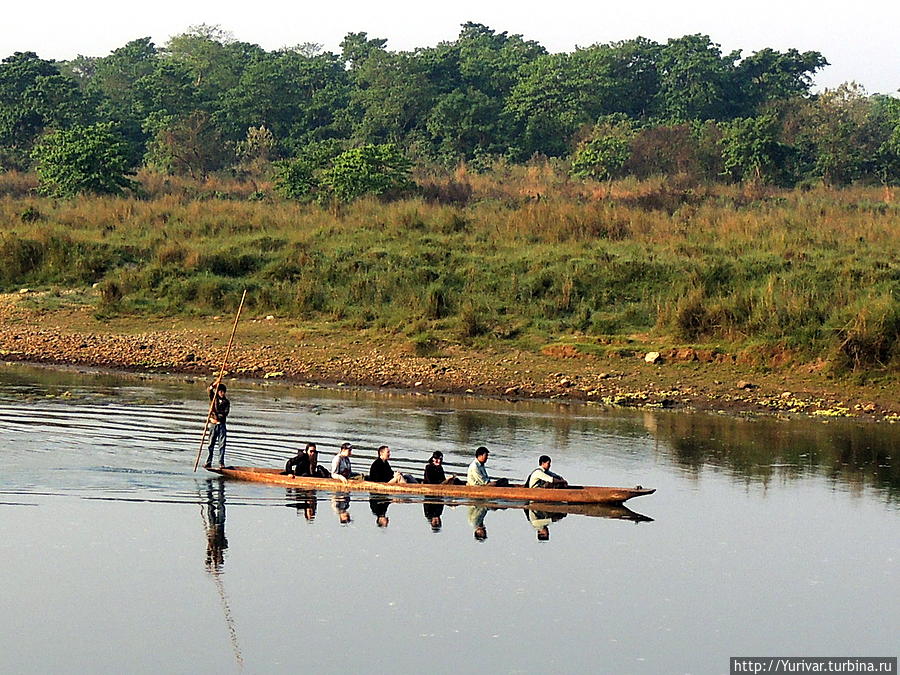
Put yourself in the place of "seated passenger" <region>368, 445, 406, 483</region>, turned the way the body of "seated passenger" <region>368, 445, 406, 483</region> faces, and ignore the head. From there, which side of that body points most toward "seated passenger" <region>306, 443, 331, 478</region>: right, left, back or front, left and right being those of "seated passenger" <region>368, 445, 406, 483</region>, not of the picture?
back

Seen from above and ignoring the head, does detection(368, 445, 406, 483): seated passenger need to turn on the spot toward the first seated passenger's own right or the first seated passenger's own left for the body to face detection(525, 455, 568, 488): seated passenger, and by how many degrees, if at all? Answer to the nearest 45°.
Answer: approximately 45° to the first seated passenger's own right

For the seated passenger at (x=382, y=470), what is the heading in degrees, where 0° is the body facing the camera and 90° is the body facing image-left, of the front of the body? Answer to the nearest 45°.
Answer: approximately 270°

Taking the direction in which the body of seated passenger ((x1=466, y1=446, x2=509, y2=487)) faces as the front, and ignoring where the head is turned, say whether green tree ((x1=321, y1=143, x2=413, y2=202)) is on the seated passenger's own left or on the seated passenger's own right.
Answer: on the seated passenger's own left

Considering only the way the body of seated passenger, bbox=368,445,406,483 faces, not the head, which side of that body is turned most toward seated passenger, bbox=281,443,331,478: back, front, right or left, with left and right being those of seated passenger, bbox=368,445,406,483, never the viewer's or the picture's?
back

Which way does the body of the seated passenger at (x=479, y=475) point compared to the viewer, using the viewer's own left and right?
facing to the right of the viewer

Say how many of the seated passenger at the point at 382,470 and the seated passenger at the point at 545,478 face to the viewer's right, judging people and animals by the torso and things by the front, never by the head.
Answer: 2

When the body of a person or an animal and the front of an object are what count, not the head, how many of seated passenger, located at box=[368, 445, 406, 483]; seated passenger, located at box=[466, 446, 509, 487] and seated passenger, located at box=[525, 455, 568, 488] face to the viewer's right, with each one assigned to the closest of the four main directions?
3

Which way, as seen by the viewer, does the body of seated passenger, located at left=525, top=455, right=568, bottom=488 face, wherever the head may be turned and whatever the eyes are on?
to the viewer's right

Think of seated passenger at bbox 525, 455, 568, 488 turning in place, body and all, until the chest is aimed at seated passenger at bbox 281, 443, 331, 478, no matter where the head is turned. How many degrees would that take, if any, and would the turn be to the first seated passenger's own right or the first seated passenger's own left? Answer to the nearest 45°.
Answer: approximately 180°
